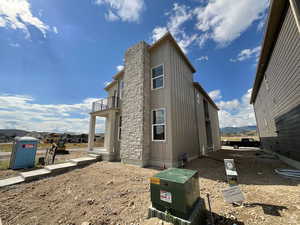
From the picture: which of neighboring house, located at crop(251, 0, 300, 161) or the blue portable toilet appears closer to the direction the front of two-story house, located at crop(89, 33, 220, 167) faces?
the blue portable toilet

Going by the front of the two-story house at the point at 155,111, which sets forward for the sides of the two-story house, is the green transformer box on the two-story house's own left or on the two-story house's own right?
on the two-story house's own left

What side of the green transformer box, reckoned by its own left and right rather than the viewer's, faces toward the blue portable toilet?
right

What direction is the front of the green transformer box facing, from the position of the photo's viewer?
facing the viewer and to the left of the viewer

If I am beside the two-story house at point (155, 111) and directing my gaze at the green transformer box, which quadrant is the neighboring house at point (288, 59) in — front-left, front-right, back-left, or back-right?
front-left

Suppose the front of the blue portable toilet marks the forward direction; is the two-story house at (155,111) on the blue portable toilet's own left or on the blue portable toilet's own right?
on the blue portable toilet's own left

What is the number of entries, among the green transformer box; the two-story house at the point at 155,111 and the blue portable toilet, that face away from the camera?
0

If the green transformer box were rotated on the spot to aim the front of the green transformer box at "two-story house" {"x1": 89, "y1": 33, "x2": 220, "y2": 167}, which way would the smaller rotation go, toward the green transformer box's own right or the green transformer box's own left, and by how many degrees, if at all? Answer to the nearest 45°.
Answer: approximately 135° to the green transformer box's own right

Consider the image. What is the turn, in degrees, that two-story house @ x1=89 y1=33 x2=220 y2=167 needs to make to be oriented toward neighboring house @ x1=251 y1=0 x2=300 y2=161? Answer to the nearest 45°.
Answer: approximately 135° to its left

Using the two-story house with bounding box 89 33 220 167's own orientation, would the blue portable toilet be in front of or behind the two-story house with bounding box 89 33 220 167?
in front

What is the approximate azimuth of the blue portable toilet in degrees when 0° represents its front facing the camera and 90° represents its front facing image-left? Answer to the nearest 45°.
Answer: approximately 0°

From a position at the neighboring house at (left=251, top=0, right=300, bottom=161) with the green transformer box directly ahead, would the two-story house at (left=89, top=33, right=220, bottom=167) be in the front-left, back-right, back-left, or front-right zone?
front-right

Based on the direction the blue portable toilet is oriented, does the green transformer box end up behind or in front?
in front

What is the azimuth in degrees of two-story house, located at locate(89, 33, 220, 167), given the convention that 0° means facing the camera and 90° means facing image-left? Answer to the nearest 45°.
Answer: approximately 45°
